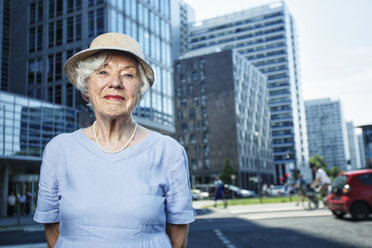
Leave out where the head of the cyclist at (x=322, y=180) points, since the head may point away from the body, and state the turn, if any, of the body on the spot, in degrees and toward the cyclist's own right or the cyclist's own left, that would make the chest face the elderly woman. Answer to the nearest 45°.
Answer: approximately 90° to the cyclist's own left

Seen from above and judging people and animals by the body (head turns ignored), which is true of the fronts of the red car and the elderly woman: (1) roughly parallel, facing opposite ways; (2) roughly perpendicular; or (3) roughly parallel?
roughly perpendicular

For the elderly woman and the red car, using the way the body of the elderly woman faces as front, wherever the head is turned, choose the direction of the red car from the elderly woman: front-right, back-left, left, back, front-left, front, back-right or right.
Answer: back-left

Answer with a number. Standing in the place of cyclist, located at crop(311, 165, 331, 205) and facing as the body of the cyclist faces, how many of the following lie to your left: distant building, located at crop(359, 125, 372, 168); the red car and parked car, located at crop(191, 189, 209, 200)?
1

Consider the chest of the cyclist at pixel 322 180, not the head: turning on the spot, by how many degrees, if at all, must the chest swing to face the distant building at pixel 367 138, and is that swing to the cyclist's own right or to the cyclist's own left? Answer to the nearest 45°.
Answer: approximately 90° to the cyclist's own right

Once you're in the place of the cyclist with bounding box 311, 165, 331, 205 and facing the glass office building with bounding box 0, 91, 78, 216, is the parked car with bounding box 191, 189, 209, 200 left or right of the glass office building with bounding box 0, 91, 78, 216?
right

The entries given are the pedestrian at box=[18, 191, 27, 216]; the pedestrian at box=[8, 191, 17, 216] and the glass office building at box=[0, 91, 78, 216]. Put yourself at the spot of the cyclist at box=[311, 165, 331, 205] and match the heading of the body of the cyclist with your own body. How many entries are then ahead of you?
3

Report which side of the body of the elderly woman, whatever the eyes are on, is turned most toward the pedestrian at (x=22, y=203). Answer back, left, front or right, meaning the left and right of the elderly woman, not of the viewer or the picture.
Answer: back

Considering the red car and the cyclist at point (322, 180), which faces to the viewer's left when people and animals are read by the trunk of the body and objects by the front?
the cyclist

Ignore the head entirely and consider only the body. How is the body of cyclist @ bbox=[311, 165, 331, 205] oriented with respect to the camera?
to the viewer's left
